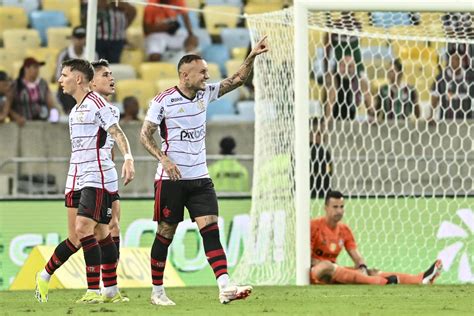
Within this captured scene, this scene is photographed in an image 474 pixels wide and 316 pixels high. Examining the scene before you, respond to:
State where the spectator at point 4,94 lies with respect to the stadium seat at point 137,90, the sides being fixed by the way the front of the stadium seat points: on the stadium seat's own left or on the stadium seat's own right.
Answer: on the stadium seat's own right

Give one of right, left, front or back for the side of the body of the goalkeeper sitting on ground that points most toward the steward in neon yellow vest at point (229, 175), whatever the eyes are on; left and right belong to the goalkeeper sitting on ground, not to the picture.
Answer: back

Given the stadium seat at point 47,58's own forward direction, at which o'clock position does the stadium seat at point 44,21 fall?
the stadium seat at point 44,21 is roughly at 6 o'clock from the stadium seat at point 47,58.

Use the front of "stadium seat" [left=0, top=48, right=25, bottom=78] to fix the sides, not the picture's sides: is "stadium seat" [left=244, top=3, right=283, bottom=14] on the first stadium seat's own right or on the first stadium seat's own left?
on the first stadium seat's own left

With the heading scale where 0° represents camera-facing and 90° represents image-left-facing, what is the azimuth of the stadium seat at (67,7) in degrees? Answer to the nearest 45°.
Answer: approximately 0°

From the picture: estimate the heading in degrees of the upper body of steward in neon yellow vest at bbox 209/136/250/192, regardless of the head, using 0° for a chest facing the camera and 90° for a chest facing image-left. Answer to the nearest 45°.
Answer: approximately 180°

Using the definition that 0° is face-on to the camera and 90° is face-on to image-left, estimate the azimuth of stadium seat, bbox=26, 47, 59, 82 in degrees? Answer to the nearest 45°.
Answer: approximately 0°
